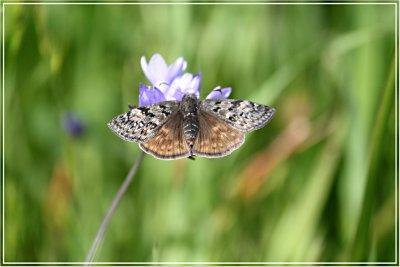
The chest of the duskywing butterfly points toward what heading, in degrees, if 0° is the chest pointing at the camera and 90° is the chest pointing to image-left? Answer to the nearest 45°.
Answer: approximately 180°

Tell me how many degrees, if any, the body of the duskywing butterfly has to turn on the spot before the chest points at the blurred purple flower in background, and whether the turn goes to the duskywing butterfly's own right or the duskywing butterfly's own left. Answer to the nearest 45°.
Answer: approximately 45° to the duskywing butterfly's own left
